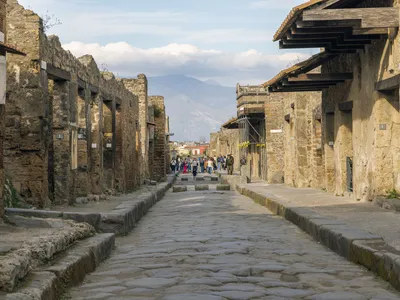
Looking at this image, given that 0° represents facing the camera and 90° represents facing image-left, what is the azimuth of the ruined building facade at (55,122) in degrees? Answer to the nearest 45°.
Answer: approximately 315°

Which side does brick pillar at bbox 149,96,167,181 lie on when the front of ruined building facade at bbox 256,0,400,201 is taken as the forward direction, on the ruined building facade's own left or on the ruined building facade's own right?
on the ruined building facade's own right

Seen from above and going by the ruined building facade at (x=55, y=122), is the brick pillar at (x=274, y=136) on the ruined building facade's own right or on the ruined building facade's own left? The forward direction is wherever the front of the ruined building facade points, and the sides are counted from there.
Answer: on the ruined building facade's own left

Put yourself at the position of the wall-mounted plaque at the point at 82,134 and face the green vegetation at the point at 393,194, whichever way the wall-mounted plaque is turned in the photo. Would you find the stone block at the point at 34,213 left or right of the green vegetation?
right

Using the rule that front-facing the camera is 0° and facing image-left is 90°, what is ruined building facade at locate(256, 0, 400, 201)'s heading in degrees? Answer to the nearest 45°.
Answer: approximately 45°

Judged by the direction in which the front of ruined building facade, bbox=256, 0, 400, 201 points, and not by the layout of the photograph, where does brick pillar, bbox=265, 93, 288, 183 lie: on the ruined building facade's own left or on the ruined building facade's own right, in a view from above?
on the ruined building facade's own right

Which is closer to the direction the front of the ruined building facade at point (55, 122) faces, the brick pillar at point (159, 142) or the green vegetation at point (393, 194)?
the green vegetation

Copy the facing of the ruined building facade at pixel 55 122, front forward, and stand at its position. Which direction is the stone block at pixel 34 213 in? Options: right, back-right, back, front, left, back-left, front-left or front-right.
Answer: front-right
